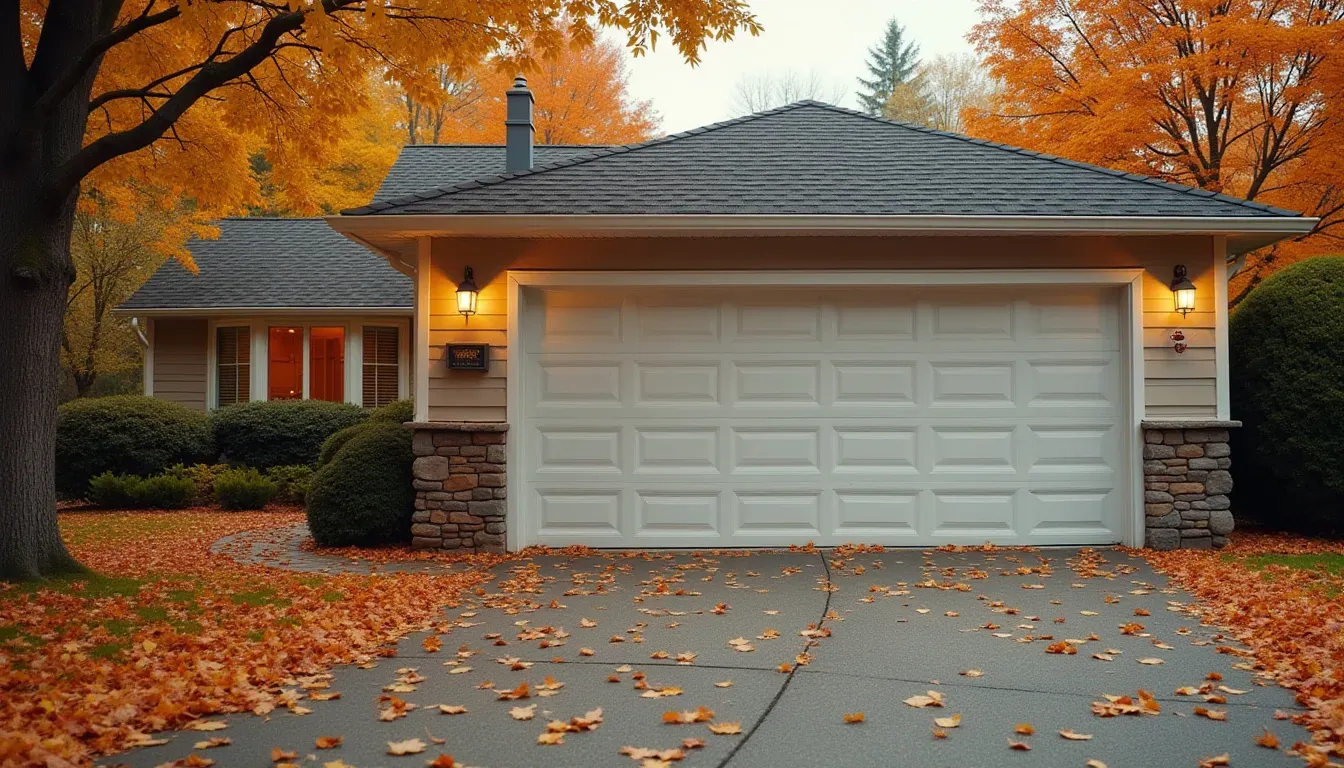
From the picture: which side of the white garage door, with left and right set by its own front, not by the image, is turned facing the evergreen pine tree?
back

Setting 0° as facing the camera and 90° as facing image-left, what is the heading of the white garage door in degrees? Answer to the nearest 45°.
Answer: approximately 0°

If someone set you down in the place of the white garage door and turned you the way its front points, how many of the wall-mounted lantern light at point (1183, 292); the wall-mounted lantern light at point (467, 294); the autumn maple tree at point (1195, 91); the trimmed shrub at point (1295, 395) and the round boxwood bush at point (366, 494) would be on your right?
2

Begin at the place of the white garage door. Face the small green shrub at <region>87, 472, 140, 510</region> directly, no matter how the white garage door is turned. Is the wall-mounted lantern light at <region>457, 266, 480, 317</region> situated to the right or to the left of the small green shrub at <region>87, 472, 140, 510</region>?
left

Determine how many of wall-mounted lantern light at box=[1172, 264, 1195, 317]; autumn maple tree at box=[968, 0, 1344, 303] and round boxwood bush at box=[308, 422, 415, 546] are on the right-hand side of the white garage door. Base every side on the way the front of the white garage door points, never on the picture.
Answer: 1

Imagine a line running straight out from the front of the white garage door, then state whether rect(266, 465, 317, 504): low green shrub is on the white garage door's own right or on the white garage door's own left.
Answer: on the white garage door's own right

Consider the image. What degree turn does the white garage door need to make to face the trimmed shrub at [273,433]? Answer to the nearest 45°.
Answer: approximately 135° to its right

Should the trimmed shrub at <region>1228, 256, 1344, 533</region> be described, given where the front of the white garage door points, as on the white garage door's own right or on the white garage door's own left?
on the white garage door's own left

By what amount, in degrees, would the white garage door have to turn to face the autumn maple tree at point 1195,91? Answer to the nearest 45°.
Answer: approximately 135° to its left

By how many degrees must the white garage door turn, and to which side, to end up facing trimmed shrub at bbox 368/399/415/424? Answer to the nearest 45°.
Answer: approximately 90° to its right

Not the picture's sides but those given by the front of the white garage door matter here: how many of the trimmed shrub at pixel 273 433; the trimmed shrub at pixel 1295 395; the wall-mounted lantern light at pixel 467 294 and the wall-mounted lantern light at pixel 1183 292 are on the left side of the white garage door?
2

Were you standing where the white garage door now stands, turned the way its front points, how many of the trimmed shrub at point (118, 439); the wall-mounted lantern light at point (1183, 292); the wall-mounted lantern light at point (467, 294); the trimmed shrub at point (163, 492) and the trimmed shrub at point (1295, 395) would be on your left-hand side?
2

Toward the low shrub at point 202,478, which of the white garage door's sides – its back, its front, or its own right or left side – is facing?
right

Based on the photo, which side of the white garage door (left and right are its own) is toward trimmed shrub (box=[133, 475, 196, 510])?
right

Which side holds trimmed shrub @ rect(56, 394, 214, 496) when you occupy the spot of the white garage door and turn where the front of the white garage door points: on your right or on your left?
on your right

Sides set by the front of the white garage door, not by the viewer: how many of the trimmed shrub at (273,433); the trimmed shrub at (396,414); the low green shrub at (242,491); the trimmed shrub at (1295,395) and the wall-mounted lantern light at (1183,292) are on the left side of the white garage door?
2
